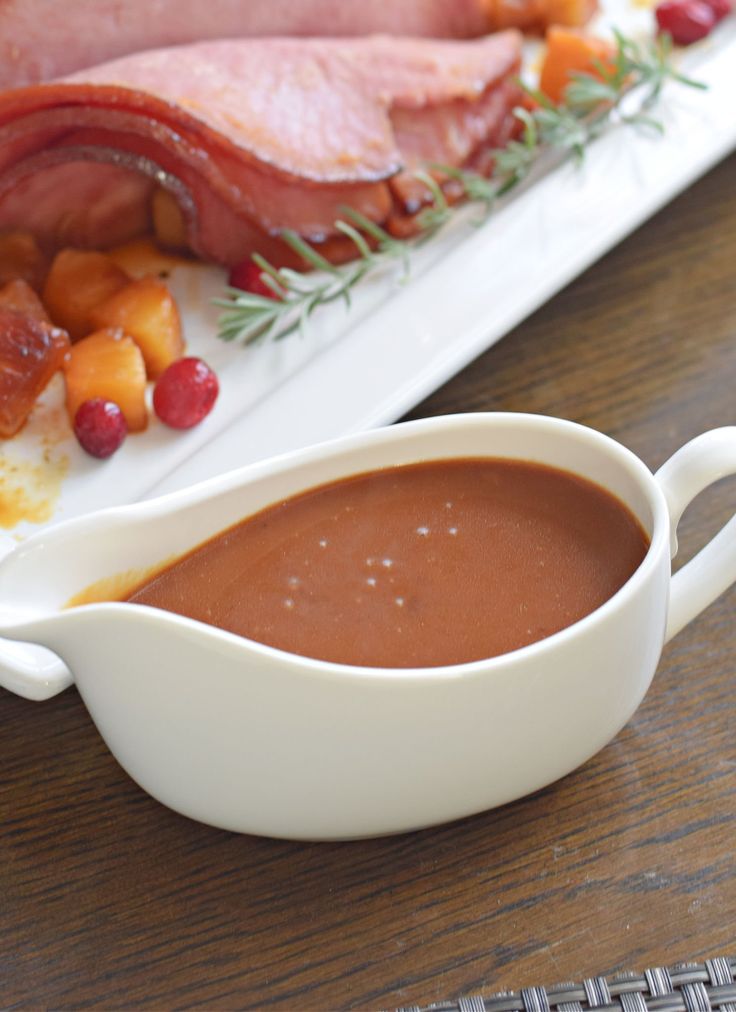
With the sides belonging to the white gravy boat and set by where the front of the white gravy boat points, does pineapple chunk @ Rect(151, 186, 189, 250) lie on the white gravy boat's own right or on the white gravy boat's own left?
on the white gravy boat's own right

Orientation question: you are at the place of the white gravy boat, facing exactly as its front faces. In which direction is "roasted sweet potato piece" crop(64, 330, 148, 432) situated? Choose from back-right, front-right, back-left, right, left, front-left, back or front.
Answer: right

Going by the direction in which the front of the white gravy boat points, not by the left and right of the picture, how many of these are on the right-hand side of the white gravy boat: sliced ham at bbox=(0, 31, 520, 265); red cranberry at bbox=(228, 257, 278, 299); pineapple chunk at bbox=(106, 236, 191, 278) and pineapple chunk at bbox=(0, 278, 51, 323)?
4

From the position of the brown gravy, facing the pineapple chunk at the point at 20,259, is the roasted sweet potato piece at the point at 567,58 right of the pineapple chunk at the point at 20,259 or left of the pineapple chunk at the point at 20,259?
right

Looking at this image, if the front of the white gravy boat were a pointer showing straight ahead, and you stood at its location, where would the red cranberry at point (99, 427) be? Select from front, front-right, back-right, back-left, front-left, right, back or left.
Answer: right

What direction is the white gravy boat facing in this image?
to the viewer's left

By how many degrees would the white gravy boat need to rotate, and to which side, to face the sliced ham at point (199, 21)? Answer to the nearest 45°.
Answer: approximately 90° to its right

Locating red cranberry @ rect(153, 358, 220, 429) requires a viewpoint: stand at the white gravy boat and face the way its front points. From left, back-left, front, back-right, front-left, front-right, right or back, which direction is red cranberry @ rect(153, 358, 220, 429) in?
right

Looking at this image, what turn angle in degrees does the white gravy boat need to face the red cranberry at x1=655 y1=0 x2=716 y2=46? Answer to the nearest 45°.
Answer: approximately 135° to its right

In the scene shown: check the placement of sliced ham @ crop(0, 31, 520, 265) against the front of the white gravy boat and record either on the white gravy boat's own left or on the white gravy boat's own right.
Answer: on the white gravy boat's own right

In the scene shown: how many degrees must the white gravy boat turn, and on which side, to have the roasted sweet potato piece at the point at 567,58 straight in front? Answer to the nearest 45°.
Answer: approximately 135° to its right

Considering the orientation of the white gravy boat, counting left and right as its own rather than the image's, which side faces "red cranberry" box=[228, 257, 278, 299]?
right
